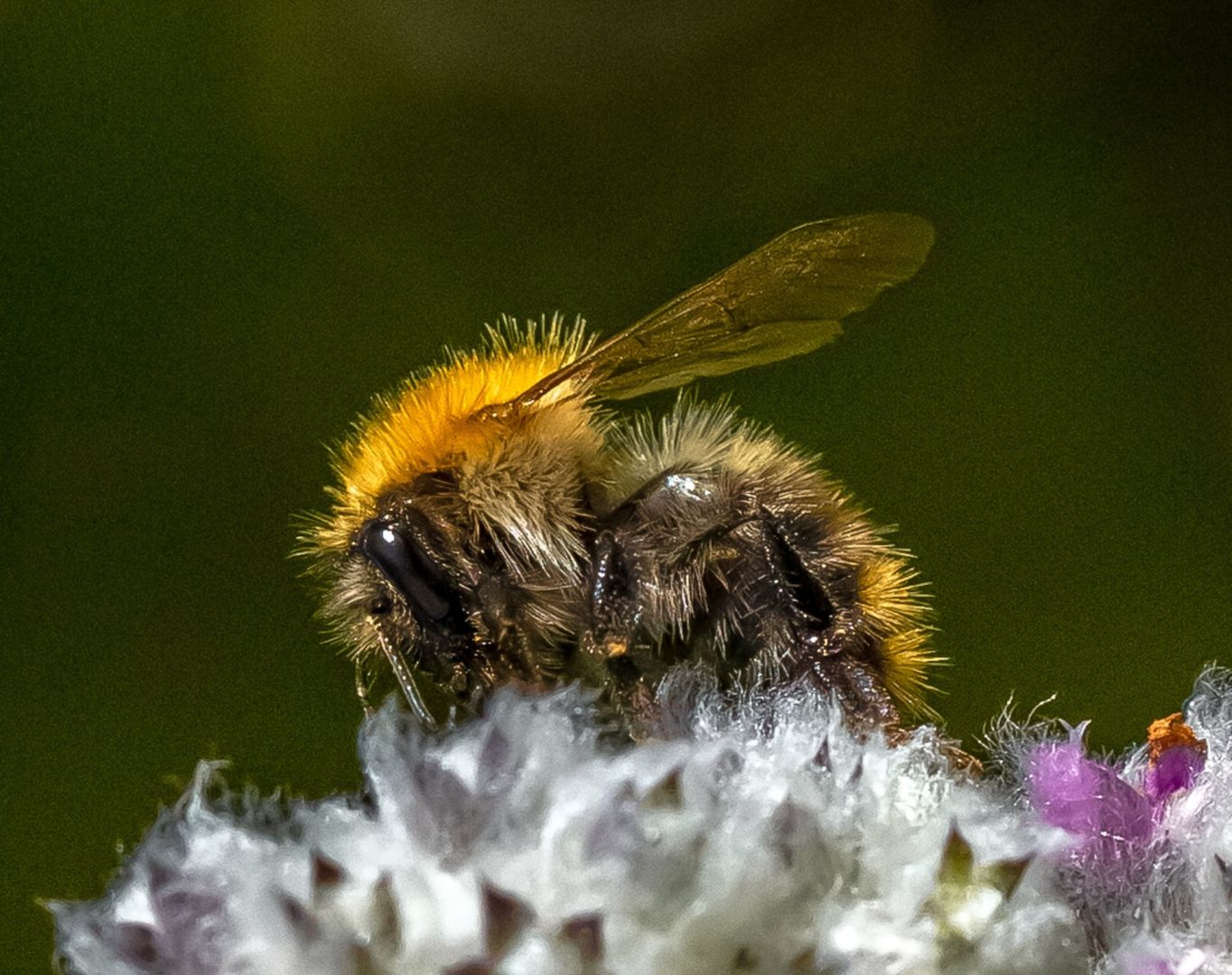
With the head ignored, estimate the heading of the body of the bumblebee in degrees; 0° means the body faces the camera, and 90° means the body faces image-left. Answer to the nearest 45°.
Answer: approximately 90°
